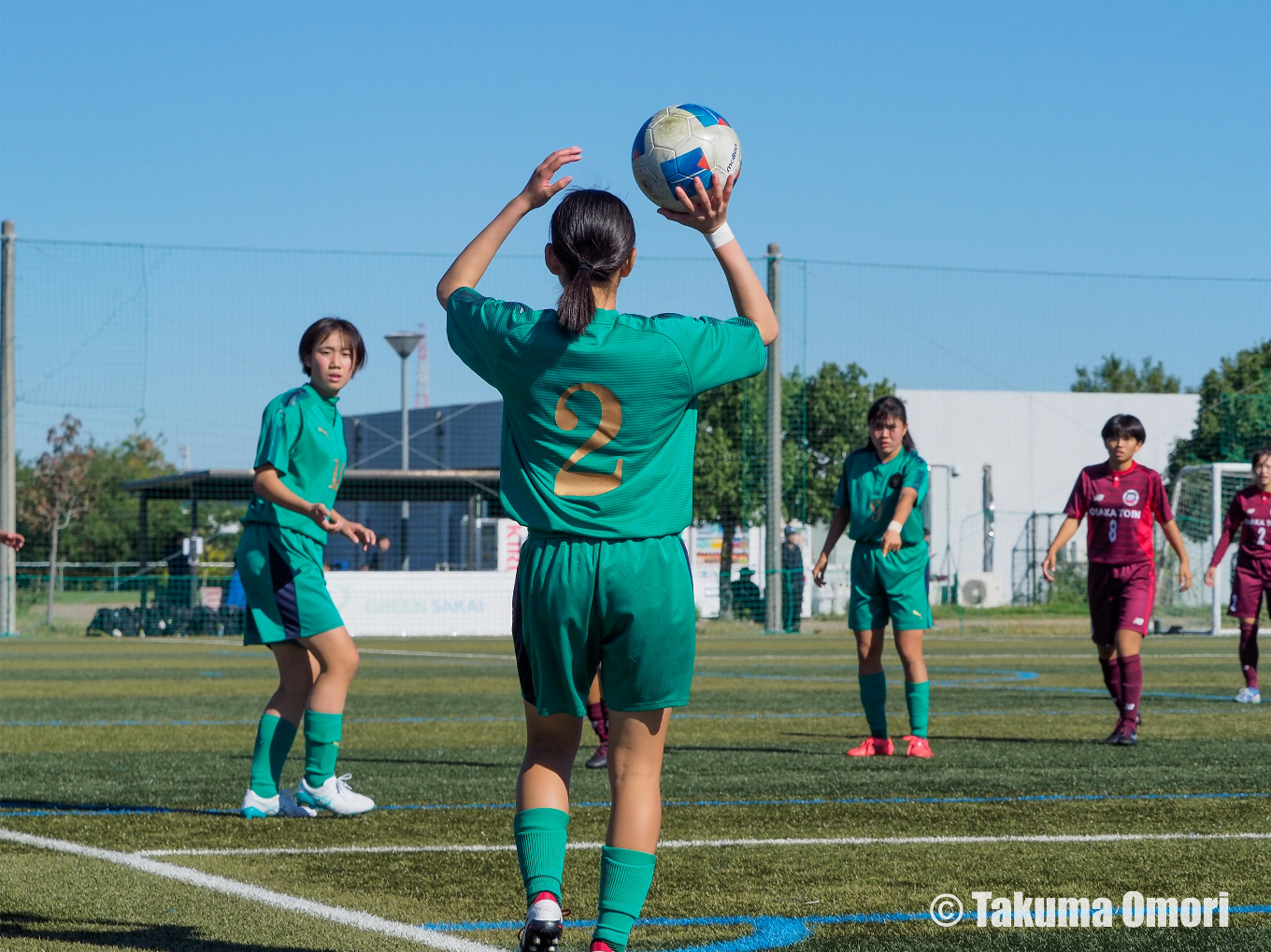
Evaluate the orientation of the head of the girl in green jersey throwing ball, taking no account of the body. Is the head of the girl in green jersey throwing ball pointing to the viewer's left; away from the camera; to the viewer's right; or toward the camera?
away from the camera

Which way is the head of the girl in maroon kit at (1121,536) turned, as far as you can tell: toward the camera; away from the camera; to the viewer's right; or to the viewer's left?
toward the camera

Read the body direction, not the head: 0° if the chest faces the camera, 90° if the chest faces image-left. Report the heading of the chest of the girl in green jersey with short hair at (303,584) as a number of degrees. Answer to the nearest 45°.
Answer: approximately 315°

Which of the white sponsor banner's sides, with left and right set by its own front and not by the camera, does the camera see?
front

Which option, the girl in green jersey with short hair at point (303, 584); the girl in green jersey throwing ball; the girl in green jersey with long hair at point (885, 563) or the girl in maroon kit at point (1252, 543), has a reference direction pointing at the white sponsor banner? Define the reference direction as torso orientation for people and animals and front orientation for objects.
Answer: the girl in green jersey throwing ball

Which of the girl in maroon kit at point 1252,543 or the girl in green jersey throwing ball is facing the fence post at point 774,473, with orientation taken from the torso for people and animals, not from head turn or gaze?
the girl in green jersey throwing ball

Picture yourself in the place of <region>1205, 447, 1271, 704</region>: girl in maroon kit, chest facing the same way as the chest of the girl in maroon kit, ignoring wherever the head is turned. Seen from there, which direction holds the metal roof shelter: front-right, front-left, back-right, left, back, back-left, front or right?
back-right

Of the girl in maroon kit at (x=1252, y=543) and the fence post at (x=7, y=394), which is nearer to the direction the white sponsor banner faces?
the girl in maroon kit

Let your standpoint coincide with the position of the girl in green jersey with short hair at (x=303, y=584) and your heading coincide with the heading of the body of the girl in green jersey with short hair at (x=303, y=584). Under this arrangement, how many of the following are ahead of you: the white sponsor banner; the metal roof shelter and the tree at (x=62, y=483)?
0

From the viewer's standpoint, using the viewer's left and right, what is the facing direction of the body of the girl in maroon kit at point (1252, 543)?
facing the viewer

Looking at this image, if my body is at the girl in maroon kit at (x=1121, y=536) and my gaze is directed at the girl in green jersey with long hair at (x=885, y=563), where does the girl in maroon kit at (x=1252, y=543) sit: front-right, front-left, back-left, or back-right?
back-right

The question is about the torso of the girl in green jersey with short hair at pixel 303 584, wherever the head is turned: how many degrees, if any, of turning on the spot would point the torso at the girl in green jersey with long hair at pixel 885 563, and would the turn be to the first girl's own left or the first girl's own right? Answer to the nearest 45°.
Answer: approximately 90° to the first girl's own left

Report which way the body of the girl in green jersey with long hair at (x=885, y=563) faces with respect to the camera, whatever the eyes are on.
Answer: toward the camera

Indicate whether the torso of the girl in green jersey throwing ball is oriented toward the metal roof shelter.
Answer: yes

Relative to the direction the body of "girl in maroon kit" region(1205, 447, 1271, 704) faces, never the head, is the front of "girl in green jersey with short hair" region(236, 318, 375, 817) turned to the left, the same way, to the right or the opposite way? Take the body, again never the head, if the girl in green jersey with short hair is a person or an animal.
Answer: to the left

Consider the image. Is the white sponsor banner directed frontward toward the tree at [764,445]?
no

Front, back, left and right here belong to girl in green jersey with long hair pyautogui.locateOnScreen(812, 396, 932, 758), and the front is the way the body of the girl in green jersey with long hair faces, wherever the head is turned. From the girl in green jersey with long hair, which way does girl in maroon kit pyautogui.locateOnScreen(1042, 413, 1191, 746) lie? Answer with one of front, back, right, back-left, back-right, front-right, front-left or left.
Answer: back-left

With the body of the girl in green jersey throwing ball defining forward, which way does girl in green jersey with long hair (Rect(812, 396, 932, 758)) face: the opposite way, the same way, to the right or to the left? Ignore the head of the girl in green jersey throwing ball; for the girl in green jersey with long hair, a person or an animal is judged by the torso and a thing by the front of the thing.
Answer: the opposite way

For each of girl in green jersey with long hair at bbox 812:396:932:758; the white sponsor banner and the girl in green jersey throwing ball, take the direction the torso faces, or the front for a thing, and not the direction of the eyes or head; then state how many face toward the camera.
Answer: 2

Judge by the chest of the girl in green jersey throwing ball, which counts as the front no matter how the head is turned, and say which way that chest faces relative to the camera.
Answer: away from the camera
